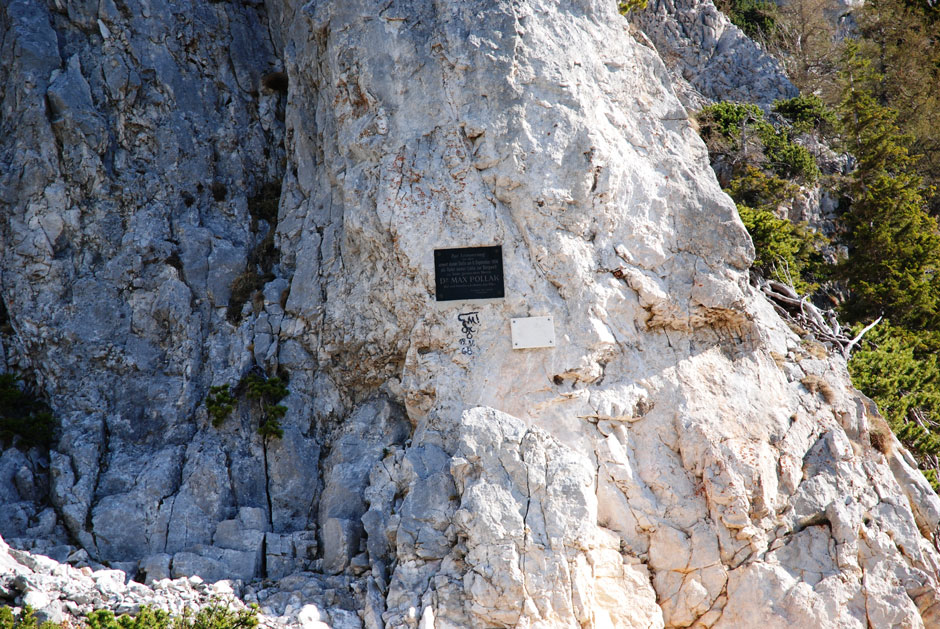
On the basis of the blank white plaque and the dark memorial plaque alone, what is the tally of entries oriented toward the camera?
2

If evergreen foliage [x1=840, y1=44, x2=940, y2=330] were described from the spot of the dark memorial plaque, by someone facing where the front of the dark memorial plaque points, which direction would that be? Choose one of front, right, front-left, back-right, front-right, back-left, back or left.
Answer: back-left

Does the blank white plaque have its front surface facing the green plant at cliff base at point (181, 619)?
no

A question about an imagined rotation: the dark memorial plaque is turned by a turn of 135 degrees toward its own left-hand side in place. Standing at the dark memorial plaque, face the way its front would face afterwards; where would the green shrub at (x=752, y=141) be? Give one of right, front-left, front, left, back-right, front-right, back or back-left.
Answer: front

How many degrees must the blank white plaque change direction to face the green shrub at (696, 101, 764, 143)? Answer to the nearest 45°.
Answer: approximately 135° to its left

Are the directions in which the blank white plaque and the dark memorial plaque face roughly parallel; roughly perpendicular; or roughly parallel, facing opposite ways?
roughly parallel

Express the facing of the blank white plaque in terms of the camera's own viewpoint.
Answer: facing the viewer

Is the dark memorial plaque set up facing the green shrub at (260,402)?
no

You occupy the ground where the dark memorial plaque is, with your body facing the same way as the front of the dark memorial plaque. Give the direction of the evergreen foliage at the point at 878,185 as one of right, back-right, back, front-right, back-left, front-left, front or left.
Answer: back-left

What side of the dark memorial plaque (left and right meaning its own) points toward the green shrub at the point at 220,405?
right

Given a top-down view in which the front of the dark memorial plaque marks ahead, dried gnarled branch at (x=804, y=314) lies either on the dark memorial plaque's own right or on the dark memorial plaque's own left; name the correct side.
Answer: on the dark memorial plaque's own left

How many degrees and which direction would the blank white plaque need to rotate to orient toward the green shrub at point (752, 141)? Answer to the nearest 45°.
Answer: approximately 135° to its left

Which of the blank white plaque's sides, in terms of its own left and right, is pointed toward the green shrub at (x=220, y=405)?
right

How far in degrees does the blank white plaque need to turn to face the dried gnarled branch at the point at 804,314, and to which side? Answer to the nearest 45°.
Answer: approximately 135° to its left

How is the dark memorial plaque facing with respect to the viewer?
toward the camera

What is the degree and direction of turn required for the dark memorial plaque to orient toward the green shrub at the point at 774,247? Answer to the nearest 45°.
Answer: approximately 135° to its left
